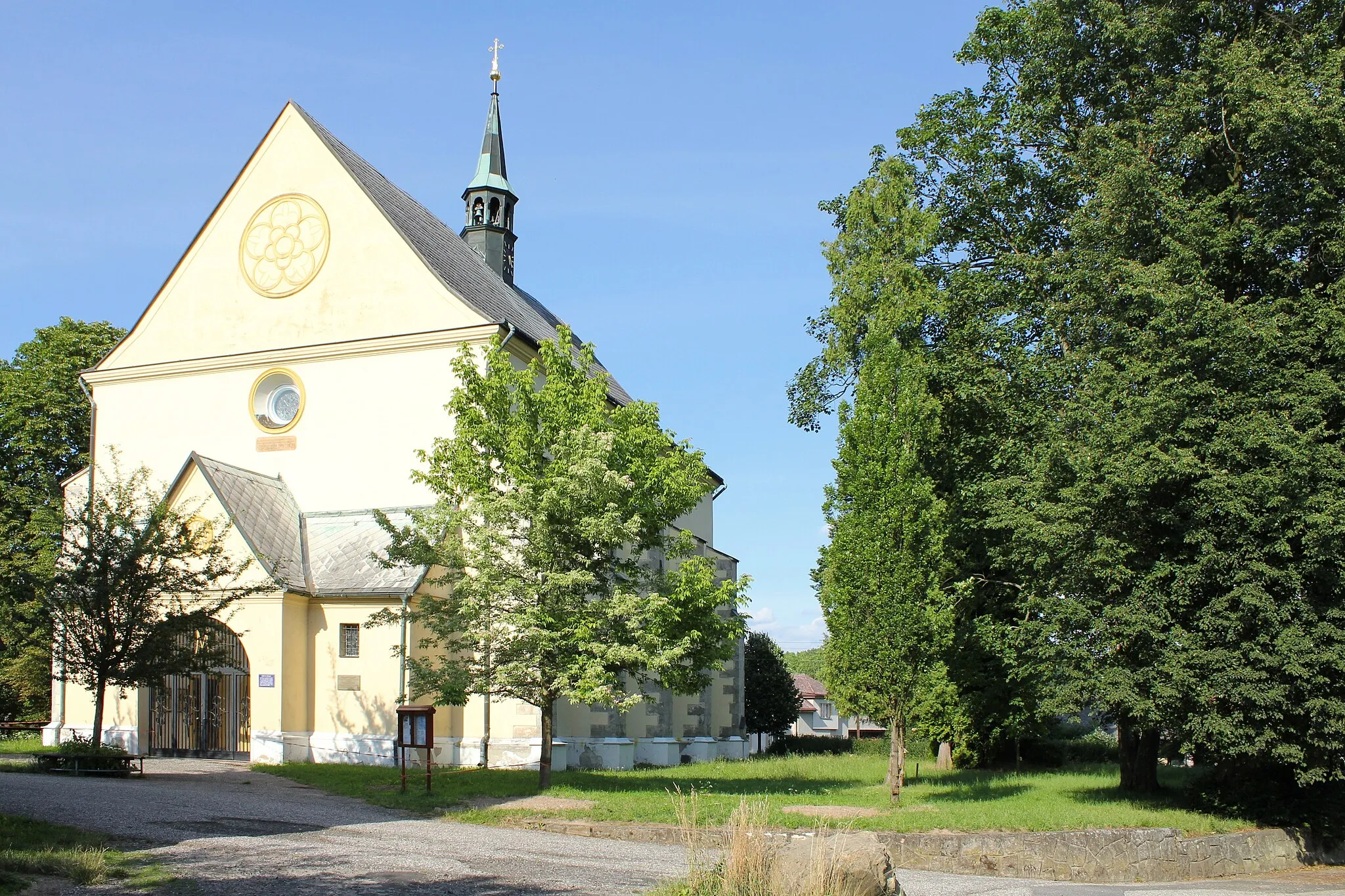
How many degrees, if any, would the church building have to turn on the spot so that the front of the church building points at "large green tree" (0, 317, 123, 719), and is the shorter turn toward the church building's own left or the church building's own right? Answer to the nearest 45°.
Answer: approximately 90° to the church building's own right

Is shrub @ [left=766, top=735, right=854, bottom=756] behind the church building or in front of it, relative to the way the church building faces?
behind

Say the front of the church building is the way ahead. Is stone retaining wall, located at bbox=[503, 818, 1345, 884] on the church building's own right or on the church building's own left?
on the church building's own left

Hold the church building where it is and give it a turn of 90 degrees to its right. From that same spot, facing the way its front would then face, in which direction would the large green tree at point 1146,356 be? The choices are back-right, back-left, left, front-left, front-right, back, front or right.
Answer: back

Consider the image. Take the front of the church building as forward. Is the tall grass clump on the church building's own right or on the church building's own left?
on the church building's own left

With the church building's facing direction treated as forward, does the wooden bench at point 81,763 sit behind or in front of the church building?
in front

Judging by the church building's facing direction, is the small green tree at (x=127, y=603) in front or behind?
in front

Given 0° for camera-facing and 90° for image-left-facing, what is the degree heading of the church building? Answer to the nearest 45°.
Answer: approximately 45°
